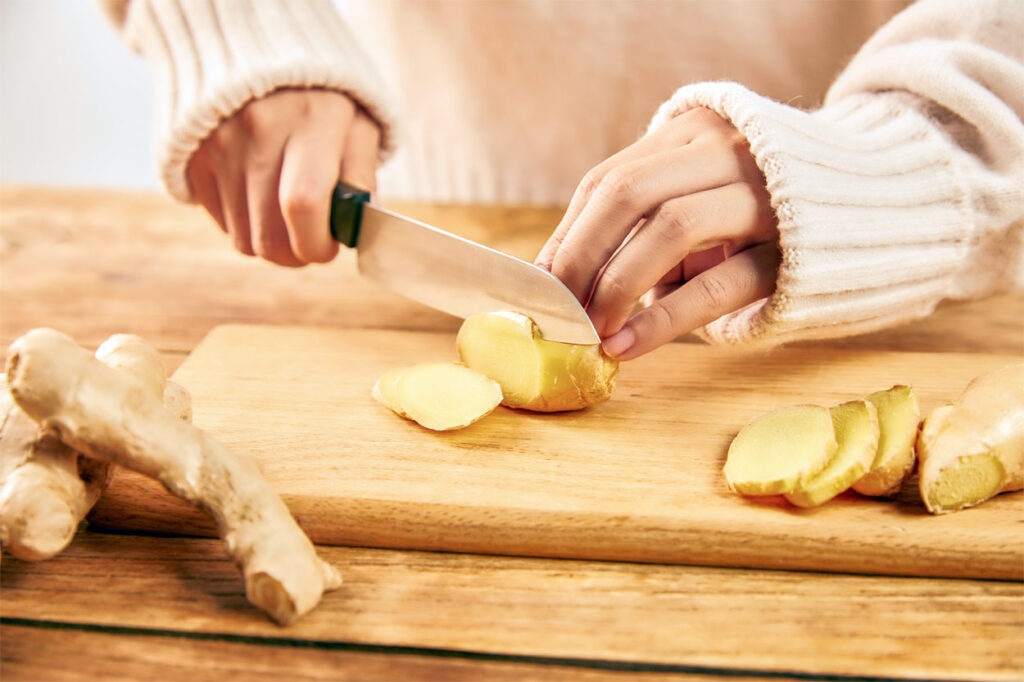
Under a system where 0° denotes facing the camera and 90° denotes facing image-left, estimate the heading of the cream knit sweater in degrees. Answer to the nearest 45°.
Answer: approximately 0°

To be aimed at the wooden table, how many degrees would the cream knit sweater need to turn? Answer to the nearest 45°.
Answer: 0° — it already faces it

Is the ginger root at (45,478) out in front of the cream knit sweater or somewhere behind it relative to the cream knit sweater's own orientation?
in front
